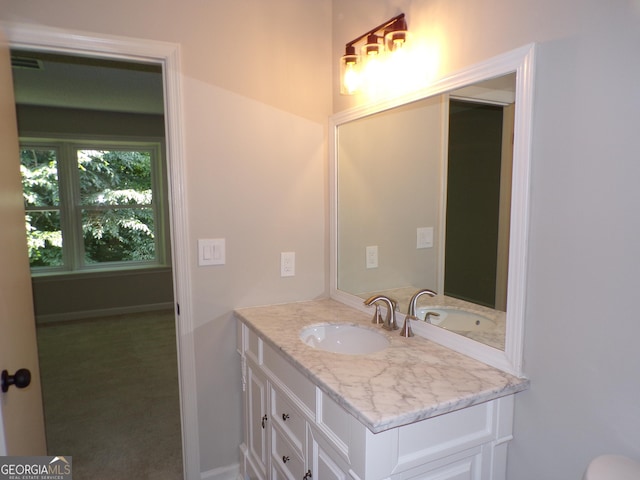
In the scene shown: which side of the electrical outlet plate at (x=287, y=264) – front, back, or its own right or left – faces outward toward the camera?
front

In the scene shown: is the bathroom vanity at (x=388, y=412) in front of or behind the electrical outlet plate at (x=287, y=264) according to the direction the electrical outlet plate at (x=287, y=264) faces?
in front

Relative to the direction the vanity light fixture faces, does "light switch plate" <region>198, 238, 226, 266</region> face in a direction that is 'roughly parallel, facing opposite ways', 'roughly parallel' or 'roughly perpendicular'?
roughly perpendicular

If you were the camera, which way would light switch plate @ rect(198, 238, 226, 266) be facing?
facing the viewer

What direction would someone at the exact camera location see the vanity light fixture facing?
facing the viewer and to the left of the viewer

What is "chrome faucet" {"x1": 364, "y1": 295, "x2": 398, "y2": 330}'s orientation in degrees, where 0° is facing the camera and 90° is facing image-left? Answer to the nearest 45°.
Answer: approximately 45°

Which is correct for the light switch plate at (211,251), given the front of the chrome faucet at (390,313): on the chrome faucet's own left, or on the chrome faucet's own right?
on the chrome faucet's own right
